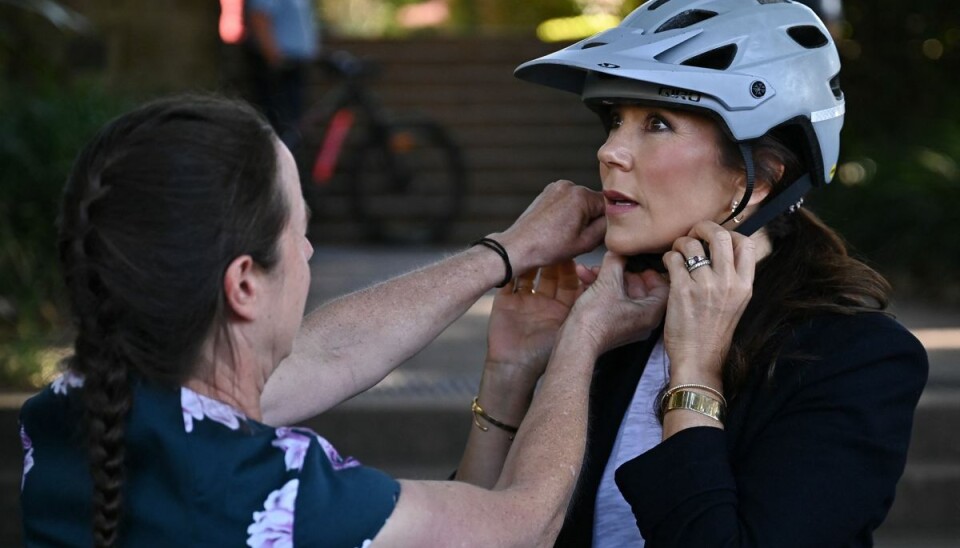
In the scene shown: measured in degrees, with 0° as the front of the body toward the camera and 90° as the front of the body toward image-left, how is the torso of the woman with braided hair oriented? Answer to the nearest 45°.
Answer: approximately 225°

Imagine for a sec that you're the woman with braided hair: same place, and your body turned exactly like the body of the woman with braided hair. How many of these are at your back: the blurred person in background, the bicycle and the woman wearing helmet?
0

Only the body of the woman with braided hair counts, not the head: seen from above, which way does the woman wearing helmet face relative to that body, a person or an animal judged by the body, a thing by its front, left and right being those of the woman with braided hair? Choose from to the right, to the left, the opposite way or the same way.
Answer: the opposite way

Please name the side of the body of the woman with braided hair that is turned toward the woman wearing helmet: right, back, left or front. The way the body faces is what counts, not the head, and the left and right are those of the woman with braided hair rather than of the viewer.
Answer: front

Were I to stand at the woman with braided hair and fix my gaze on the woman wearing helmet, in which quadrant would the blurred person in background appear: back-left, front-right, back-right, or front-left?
front-left

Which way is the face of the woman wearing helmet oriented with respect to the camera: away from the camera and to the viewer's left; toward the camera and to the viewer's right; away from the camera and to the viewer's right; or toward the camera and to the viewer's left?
toward the camera and to the viewer's left

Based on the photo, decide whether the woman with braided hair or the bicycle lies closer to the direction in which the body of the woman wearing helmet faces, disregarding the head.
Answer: the woman with braided hair

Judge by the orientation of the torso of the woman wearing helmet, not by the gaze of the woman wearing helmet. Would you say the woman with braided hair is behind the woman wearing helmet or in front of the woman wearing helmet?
in front

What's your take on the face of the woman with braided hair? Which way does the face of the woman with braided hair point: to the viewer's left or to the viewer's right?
to the viewer's right

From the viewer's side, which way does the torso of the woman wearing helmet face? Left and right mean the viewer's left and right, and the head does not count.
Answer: facing the viewer and to the left of the viewer

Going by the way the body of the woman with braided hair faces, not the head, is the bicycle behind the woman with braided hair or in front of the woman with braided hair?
in front
